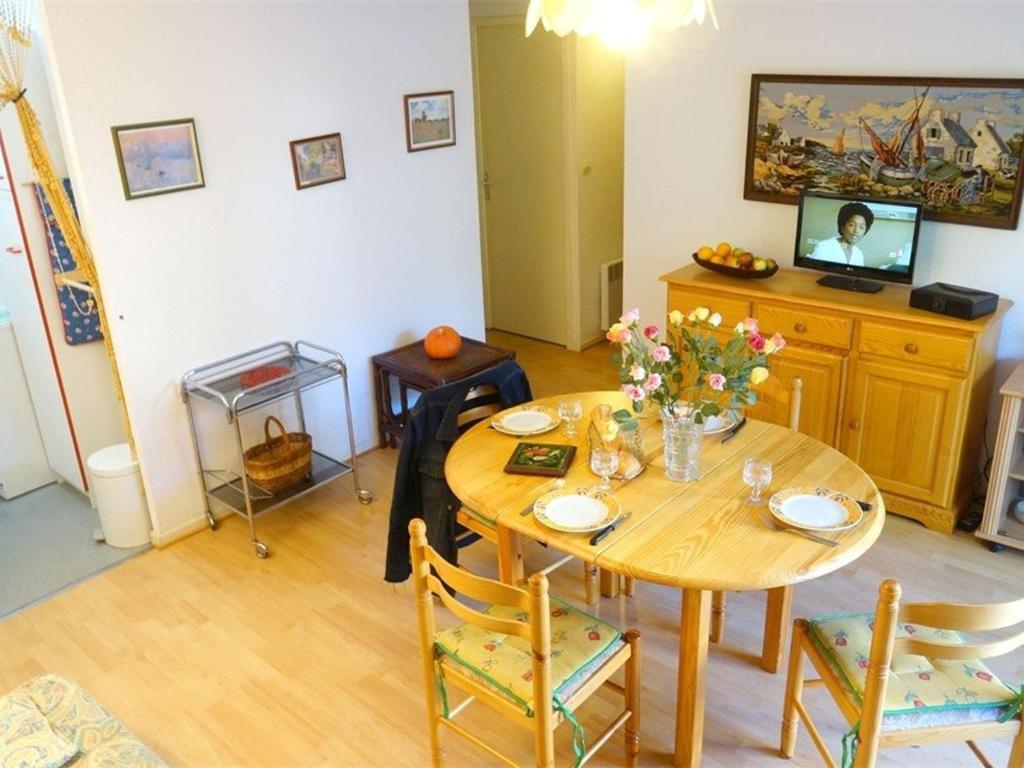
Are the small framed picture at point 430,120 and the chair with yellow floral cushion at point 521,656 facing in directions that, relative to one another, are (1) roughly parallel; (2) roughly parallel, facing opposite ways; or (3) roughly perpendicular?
roughly perpendicular

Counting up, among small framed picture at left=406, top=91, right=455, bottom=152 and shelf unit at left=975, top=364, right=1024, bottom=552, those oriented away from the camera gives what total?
0

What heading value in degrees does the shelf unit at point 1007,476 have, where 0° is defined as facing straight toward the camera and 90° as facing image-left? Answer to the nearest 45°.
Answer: approximately 45°

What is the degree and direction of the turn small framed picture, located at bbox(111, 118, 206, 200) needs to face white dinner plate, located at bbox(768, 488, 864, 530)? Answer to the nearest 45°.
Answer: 0° — it already faces it

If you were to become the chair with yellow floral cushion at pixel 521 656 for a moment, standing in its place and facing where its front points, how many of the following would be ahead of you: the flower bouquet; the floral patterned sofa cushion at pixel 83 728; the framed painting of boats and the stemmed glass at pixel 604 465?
3

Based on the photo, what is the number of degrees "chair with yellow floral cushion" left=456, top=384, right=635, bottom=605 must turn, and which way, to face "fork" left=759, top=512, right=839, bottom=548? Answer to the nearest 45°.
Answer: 0° — it already faces it

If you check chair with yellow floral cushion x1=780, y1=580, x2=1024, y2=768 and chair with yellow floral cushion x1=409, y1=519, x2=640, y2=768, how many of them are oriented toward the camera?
0

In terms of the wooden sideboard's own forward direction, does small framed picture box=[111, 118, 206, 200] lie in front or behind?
in front

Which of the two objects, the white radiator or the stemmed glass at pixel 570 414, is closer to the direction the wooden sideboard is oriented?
the stemmed glass

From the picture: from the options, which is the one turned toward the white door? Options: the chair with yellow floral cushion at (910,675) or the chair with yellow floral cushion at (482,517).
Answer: the chair with yellow floral cushion at (910,675)

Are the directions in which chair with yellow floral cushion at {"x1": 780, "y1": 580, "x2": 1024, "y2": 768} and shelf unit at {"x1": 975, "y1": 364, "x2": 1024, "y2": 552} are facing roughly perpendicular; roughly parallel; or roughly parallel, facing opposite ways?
roughly perpendicular

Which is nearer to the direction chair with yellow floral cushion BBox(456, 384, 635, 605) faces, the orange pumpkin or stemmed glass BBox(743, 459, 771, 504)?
the stemmed glass

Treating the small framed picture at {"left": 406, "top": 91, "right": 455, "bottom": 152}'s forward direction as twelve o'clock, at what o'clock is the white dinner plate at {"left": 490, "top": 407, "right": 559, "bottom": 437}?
The white dinner plate is roughly at 1 o'clock from the small framed picture.

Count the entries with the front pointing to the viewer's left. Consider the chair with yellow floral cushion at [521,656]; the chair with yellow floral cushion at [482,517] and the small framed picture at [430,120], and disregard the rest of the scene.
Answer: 0
